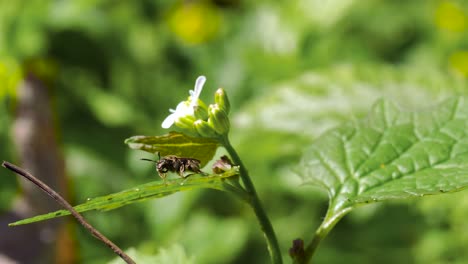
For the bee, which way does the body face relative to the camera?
to the viewer's left
